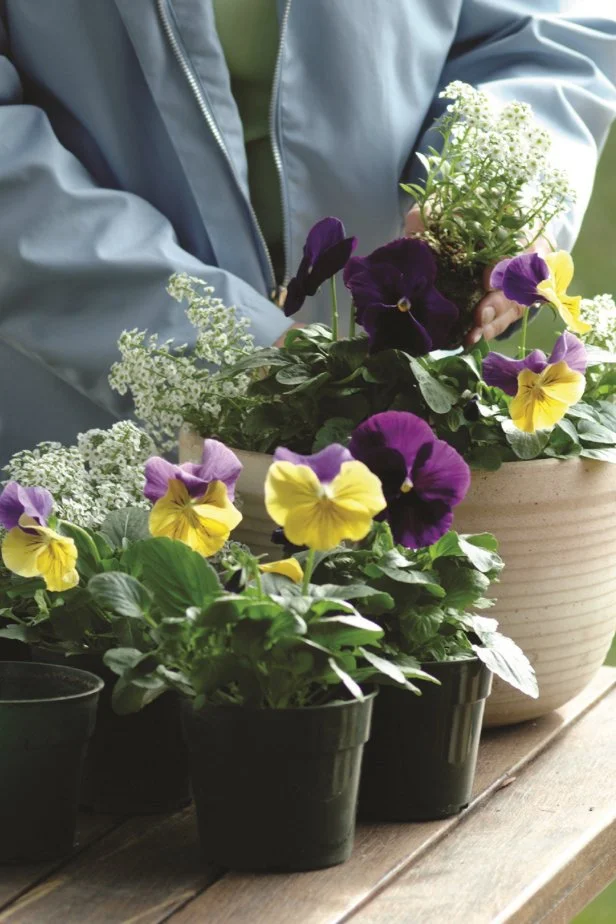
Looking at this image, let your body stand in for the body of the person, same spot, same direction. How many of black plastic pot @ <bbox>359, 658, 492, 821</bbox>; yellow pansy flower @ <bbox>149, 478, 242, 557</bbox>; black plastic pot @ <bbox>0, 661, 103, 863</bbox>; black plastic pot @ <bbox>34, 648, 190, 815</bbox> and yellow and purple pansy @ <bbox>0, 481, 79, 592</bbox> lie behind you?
0

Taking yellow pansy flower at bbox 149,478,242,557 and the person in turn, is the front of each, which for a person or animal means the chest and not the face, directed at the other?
no

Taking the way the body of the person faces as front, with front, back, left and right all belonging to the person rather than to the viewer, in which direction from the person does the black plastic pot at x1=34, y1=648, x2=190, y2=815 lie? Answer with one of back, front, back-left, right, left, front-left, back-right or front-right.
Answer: front

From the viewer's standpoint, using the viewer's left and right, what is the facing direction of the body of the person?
facing the viewer

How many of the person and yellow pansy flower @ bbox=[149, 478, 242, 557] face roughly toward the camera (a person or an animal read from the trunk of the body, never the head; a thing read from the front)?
2

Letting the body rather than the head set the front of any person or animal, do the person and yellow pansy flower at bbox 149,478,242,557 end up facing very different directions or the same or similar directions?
same or similar directions

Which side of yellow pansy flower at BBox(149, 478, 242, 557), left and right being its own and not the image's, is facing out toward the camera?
front
